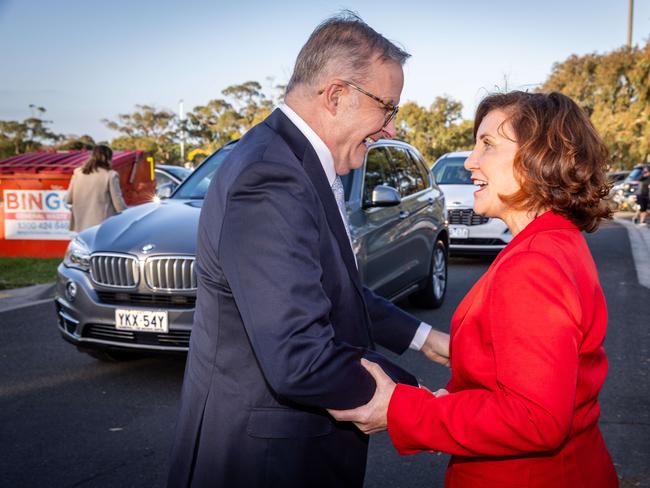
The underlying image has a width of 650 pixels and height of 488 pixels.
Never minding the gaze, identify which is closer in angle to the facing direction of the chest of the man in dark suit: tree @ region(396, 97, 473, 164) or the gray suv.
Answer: the tree

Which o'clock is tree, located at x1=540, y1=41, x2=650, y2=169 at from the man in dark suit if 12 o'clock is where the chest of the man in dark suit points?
The tree is roughly at 10 o'clock from the man in dark suit.

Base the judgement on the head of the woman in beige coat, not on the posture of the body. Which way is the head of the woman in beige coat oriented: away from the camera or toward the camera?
away from the camera

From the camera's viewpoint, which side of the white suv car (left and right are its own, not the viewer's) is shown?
front

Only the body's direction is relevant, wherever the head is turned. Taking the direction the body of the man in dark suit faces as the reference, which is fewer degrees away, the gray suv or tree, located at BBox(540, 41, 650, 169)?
the tree

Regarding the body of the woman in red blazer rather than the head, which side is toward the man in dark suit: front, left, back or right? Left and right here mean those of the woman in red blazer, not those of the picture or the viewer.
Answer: front

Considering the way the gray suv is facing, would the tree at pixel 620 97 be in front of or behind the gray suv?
behind

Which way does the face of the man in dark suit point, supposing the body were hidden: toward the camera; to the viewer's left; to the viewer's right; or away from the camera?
to the viewer's right

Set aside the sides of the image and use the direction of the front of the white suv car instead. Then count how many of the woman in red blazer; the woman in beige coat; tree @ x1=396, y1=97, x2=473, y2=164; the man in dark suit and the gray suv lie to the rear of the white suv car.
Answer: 1

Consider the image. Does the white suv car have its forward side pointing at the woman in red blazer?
yes

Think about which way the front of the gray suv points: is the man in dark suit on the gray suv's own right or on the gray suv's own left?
on the gray suv's own left

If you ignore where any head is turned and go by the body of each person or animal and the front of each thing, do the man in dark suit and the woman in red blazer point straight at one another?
yes

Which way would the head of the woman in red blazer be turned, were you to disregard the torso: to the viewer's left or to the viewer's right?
to the viewer's left

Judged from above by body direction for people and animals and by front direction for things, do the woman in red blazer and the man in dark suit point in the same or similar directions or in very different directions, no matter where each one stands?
very different directions

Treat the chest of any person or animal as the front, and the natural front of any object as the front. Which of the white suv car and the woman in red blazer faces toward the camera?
the white suv car

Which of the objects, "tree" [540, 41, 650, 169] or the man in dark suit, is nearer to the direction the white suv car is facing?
the man in dark suit

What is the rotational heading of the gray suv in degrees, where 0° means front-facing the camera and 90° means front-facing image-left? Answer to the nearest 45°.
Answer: approximately 45°

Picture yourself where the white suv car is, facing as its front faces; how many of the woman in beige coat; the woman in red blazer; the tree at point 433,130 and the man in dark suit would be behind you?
1
